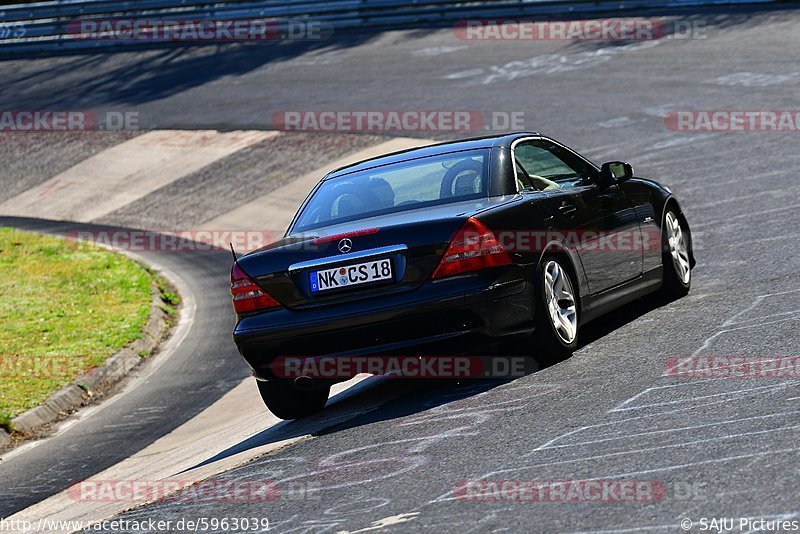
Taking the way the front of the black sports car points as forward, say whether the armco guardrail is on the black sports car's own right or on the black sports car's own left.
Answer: on the black sports car's own left

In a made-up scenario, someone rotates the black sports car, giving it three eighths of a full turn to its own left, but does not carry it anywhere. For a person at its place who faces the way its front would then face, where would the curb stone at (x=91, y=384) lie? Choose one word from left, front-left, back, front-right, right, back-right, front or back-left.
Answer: front-right

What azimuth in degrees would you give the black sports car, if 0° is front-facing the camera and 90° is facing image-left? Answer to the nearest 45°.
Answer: approximately 225°
